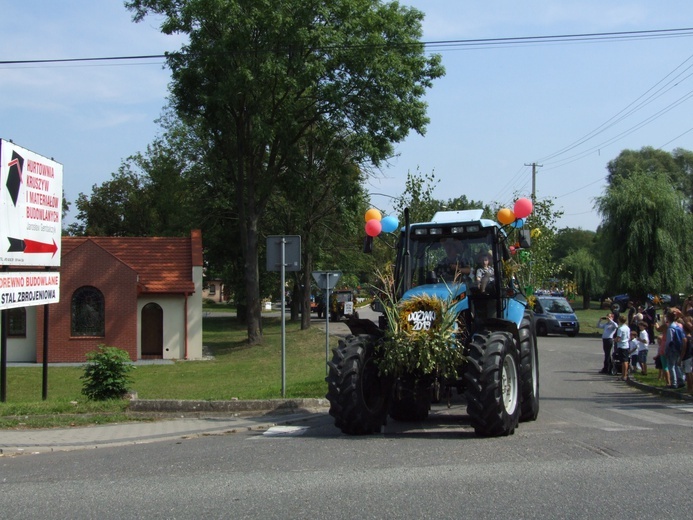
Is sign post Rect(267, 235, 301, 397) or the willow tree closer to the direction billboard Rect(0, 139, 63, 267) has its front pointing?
the sign post

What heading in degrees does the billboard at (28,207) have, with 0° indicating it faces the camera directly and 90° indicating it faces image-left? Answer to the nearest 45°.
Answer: approximately 315°

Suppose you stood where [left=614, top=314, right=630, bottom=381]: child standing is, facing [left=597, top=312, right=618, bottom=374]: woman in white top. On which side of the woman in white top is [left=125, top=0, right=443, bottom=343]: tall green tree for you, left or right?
left

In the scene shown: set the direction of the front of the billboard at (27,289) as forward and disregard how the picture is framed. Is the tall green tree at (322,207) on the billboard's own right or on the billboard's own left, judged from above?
on the billboard's own left

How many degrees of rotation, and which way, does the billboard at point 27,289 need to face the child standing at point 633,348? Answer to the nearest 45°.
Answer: approximately 45° to its left

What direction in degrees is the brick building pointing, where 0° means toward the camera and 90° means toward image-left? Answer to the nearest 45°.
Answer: approximately 0°

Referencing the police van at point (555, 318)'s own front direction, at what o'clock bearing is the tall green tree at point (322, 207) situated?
The tall green tree is roughly at 4 o'clock from the police van.

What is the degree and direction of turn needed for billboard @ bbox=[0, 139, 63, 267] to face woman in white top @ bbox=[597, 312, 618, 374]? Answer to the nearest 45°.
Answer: approximately 45° to its left
